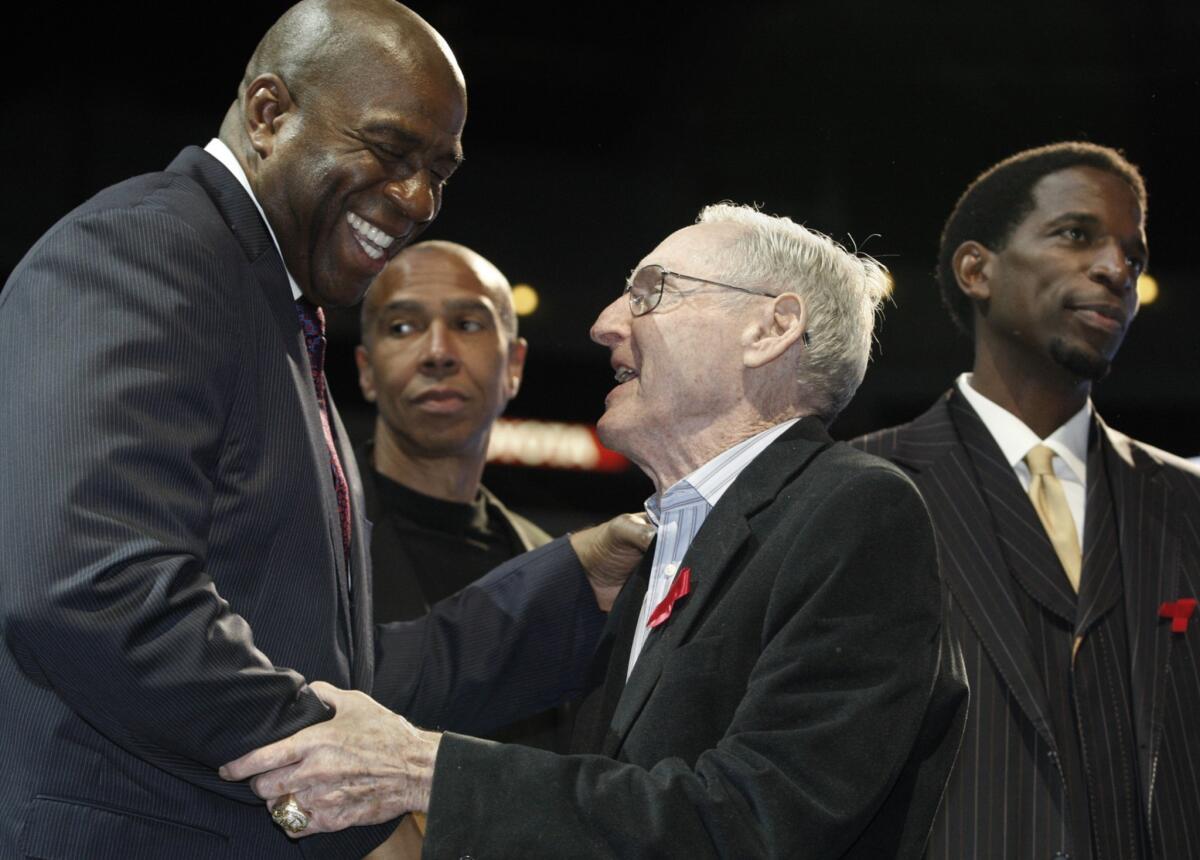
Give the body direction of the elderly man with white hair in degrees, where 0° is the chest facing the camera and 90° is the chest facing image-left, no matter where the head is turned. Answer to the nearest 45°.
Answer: approximately 90°

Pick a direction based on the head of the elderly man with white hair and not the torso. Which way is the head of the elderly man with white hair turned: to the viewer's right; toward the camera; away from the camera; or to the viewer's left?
to the viewer's left

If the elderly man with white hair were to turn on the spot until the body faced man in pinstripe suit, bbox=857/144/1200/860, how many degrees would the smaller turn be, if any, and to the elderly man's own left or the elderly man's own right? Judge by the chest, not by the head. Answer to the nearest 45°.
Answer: approximately 135° to the elderly man's own right

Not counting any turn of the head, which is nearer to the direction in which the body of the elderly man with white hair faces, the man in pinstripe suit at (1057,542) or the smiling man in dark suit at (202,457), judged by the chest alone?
the smiling man in dark suit

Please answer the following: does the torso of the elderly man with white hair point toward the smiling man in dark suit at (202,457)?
yes
